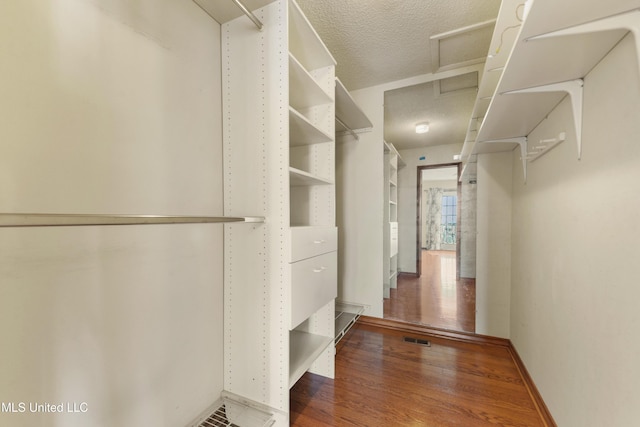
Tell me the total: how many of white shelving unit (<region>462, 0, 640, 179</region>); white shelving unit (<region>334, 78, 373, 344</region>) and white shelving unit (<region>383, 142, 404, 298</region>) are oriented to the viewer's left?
1

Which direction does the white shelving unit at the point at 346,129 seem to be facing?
to the viewer's right

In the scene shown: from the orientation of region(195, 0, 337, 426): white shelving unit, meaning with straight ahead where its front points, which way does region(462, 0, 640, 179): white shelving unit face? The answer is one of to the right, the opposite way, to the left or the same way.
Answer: the opposite way

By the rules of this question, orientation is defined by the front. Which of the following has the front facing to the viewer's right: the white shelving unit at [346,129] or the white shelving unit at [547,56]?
the white shelving unit at [346,129]

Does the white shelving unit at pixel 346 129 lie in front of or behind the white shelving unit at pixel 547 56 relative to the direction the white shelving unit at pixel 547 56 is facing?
in front

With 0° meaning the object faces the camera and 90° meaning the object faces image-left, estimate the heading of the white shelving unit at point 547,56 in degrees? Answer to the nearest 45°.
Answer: approximately 90°

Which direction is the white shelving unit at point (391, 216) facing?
to the viewer's right

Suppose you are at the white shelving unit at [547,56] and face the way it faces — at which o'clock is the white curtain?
The white curtain is roughly at 2 o'clock from the white shelving unit.

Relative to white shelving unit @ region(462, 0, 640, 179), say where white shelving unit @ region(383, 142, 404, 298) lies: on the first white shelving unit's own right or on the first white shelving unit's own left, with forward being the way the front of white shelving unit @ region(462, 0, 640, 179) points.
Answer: on the first white shelving unit's own right

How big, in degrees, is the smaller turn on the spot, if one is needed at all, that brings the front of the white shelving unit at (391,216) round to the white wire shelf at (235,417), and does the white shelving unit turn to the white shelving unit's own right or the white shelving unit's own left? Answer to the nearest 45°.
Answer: approximately 90° to the white shelving unit's own right

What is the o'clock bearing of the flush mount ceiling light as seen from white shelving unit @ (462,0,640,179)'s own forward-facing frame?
The flush mount ceiling light is roughly at 2 o'clock from the white shelving unit.

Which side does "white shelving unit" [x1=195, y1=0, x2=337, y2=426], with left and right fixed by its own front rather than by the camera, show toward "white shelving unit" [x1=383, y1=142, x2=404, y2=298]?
left

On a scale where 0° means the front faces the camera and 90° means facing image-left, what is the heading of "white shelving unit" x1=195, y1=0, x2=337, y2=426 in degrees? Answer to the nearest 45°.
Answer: approximately 315°
